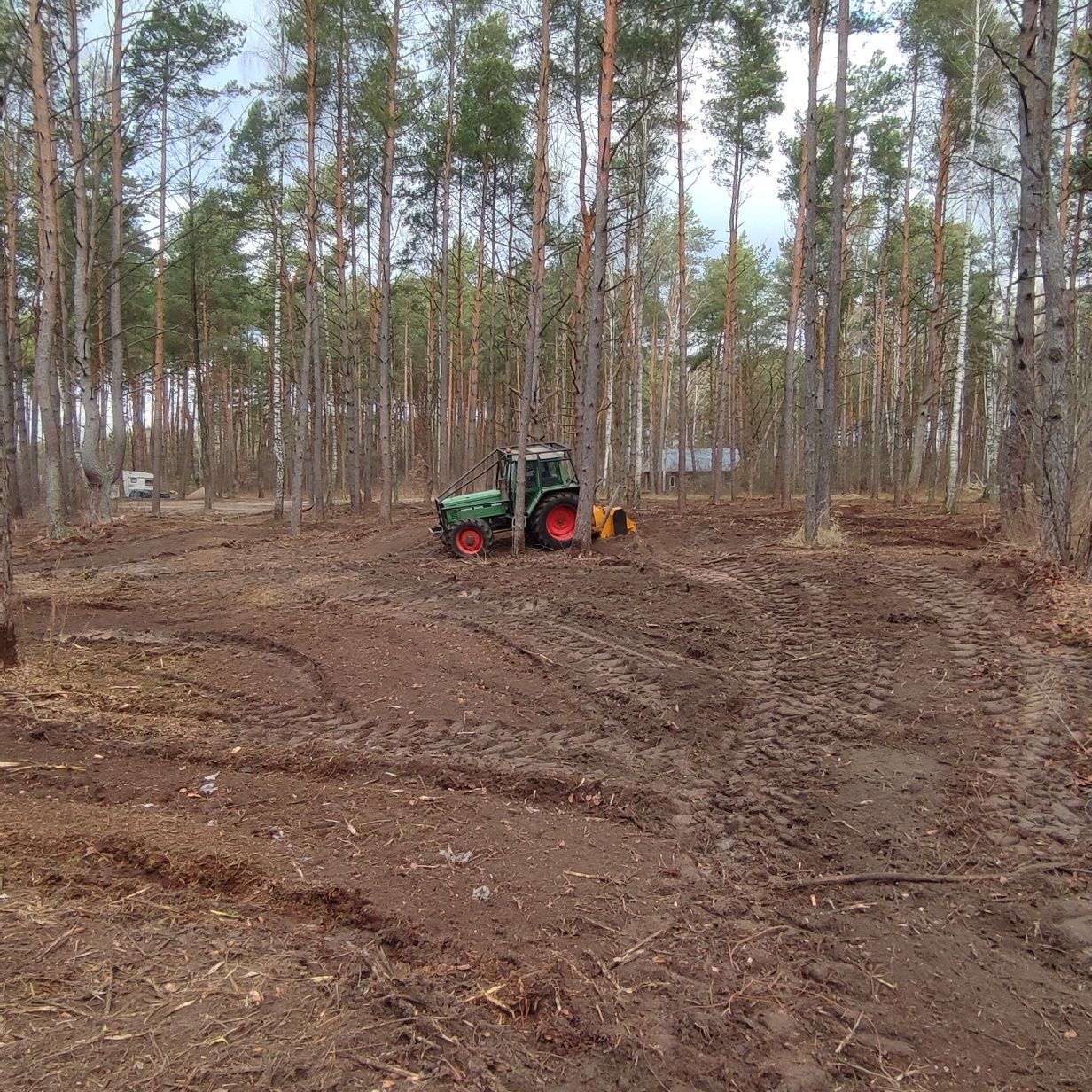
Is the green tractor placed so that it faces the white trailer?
no

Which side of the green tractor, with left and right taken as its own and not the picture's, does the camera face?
left

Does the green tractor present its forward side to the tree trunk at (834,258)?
no

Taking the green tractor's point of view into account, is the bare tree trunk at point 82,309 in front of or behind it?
in front

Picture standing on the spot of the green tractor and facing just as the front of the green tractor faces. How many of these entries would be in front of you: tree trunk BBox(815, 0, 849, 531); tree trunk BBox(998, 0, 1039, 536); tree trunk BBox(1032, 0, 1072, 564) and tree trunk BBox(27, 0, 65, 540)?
1

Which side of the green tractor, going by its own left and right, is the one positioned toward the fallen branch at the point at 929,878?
left

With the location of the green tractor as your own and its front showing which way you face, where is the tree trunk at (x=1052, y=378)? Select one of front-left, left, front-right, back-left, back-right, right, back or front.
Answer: back-left

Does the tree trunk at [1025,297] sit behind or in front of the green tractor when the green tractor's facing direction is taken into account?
behind

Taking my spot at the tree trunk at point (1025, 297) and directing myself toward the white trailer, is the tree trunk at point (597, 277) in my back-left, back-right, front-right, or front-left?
front-left

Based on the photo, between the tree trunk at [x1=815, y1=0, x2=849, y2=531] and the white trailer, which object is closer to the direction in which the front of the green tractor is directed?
the white trailer

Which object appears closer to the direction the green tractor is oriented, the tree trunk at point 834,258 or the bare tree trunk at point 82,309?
the bare tree trunk

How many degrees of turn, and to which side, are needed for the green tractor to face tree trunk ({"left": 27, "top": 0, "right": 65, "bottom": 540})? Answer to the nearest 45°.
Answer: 0° — it already faces it
